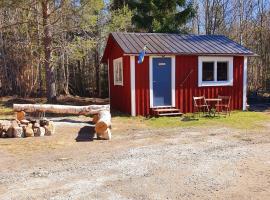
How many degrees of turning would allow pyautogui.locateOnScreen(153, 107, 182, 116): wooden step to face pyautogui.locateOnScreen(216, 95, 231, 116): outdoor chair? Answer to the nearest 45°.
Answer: approximately 135° to its left

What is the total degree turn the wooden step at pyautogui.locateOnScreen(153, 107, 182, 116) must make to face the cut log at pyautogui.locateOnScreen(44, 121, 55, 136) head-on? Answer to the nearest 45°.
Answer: approximately 45° to its right

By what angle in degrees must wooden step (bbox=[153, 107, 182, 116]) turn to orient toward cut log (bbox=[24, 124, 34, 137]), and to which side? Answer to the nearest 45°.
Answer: approximately 45° to its right

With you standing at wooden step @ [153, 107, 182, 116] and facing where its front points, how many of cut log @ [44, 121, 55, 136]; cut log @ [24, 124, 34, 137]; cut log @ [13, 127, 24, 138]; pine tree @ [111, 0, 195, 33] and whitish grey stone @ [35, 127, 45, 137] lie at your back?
1

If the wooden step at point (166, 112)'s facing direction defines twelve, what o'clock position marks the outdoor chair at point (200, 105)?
The outdoor chair is roughly at 8 o'clock from the wooden step.

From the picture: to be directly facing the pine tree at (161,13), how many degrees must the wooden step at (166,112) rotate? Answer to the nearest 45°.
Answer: approximately 180°

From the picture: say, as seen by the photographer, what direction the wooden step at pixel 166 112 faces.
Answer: facing the viewer

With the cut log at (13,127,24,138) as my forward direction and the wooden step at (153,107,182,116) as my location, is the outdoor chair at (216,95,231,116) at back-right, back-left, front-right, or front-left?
back-left
